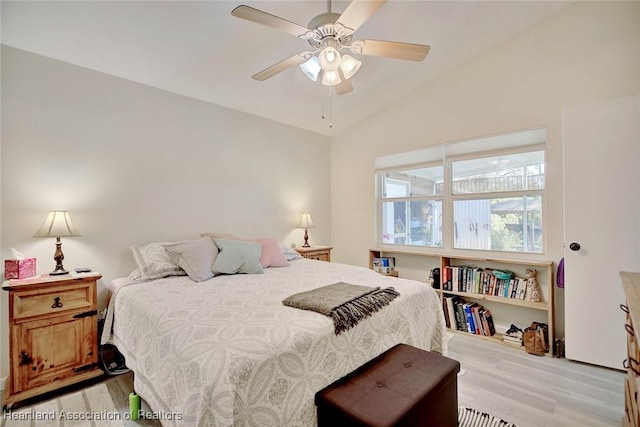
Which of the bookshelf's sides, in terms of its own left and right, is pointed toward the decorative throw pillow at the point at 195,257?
front

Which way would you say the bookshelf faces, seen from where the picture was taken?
facing the viewer and to the left of the viewer

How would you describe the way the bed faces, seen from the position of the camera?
facing the viewer and to the right of the viewer

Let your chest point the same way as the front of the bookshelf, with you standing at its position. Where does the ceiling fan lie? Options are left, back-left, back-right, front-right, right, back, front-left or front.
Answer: front

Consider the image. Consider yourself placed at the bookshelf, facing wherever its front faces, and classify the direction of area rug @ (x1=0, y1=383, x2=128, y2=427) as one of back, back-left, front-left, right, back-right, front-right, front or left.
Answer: front

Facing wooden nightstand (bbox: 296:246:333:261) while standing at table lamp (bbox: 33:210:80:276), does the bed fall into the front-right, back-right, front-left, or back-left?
front-right

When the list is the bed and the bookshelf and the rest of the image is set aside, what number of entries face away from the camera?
0

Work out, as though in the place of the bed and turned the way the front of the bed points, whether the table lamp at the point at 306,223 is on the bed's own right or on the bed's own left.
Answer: on the bed's own left

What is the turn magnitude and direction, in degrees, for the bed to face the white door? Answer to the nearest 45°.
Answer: approximately 45° to its left

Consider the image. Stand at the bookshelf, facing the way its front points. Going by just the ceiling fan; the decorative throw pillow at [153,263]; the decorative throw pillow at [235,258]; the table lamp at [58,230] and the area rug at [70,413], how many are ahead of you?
5

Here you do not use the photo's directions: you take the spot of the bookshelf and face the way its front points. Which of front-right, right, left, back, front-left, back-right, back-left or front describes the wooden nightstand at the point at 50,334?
front
